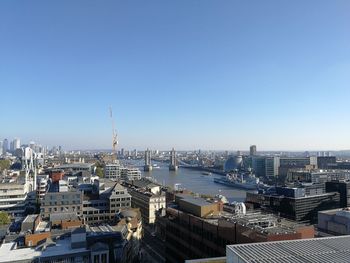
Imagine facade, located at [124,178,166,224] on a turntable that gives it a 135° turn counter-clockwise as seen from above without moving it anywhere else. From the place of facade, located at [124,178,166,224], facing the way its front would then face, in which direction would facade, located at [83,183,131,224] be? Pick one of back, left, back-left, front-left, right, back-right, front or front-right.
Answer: back-left

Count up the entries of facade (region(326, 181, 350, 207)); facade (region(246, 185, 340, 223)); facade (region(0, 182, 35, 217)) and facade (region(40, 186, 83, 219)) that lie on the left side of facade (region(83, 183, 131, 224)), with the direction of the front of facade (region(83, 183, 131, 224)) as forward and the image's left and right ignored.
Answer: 2

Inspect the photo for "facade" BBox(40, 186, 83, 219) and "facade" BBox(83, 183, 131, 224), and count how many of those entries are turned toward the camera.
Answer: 2

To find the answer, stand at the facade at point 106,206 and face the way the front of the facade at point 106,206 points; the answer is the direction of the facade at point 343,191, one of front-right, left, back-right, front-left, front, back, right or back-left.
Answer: left

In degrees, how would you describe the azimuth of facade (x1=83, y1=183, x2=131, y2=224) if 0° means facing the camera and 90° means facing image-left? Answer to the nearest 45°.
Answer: approximately 0°

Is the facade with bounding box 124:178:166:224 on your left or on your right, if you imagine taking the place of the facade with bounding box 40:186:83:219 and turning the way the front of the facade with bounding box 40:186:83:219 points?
on your left

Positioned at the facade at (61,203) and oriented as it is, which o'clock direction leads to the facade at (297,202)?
the facade at (297,202) is roughly at 9 o'clock from the facade at (61,203).

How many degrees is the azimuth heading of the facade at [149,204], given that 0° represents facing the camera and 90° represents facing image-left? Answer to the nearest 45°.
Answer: approximately 315°

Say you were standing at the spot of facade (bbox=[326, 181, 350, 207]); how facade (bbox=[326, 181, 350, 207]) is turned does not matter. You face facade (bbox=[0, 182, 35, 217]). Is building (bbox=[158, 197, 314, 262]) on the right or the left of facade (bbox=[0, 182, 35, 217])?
left

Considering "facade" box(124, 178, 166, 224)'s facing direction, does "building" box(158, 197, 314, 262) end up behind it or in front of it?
in front

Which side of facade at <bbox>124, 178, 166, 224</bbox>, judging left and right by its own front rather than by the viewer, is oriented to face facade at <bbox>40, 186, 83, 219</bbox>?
right
